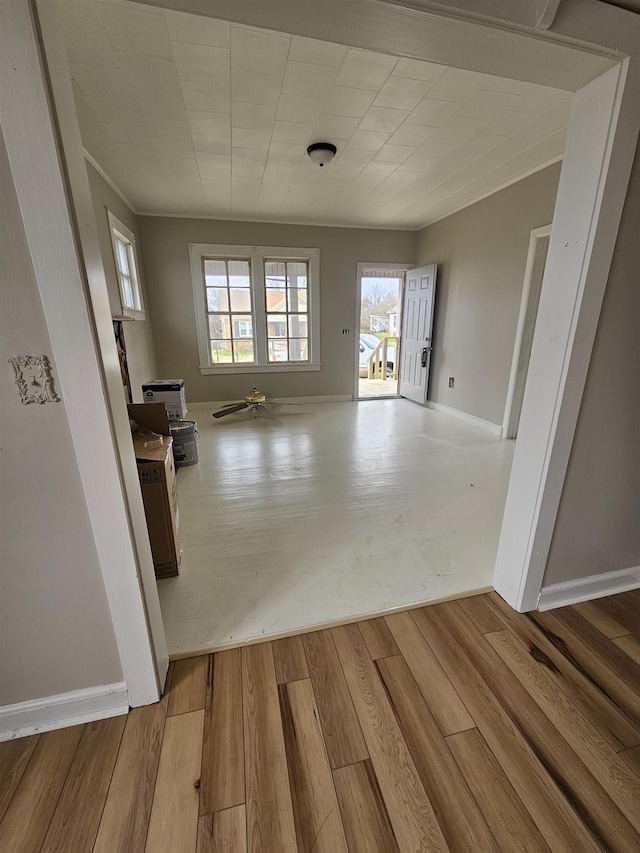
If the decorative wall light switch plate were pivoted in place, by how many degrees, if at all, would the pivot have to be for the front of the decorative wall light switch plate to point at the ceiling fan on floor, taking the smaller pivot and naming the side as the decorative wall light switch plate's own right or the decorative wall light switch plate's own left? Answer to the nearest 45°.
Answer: approximately 135° to the decorative wall light switch plate's own left

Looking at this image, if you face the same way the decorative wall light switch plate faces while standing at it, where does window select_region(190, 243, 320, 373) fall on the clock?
The window is roughly at 7 o'clock from the decorative wall light switch plate.

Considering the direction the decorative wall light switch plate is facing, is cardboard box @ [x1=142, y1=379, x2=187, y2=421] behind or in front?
behind

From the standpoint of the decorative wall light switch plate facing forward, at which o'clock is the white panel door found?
The white panel door is roughly at 8 o'clock from the decorative wall light switch plate.

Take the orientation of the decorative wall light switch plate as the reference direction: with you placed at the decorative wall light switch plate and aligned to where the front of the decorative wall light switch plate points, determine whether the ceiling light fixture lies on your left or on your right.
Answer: on your left

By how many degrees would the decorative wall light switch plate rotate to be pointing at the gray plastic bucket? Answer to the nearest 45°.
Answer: approximately 135° to its left
